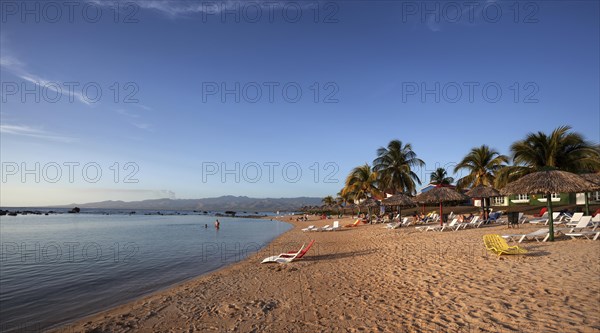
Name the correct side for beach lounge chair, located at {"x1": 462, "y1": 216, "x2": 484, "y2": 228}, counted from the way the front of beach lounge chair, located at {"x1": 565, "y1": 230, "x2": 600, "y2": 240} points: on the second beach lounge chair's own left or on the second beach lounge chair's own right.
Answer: on the second beach lounge chair's own right

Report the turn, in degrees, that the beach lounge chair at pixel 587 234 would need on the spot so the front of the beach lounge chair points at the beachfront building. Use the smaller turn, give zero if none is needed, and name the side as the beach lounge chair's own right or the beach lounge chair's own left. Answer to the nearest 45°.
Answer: approximately 90° to the beach lounge chair's own right

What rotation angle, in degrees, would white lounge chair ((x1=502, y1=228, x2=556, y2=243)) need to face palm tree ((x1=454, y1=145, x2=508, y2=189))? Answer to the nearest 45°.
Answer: approximately 90° to its right

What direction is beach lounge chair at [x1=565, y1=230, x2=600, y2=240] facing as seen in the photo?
to the viewer's left

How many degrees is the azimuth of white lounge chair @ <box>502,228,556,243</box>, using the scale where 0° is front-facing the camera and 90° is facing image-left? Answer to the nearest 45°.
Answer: approximately 90°

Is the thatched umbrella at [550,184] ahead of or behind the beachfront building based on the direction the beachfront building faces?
ahead
